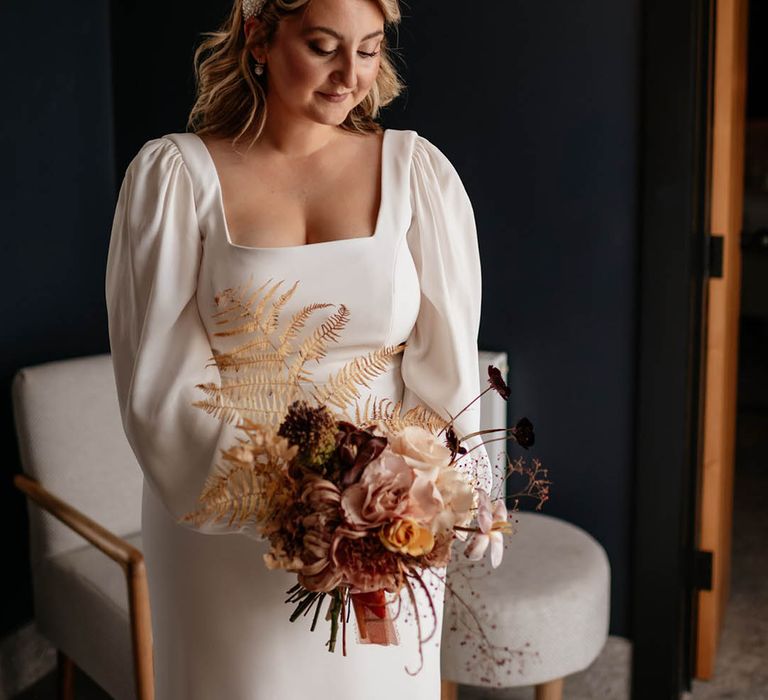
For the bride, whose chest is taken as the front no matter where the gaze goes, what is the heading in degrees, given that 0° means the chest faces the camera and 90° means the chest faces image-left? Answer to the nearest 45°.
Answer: approximately 0°

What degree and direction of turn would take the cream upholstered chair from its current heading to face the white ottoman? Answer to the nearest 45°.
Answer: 0° — it already faces it

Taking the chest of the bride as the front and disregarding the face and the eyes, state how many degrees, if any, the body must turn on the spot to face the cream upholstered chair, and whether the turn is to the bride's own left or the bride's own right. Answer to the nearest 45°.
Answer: approximately 135° to the bride's own right

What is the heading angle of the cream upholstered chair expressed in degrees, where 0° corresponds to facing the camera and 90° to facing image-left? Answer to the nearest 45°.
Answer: approximately 315°
